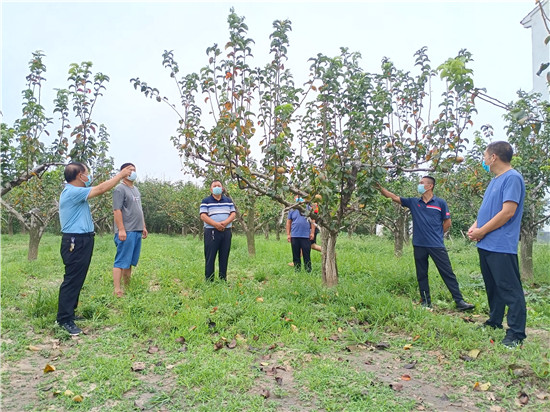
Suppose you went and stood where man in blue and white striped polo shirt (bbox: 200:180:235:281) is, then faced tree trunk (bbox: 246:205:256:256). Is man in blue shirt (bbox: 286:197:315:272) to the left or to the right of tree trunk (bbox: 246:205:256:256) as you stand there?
right

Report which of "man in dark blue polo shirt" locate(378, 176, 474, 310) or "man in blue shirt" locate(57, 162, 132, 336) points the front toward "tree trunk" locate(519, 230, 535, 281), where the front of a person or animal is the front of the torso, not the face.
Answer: the man in blue shirt

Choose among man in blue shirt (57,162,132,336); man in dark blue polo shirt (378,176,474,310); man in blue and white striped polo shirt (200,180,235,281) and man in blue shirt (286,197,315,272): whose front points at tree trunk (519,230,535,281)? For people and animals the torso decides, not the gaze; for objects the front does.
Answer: man in blue shirt (57,162,132,336)

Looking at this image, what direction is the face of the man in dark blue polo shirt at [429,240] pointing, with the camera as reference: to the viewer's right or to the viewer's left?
to the viewer's left

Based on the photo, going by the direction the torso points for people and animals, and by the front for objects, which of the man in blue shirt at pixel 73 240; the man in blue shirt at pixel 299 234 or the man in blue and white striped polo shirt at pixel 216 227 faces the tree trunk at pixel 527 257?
the man in blue shirt at pixel 73 240

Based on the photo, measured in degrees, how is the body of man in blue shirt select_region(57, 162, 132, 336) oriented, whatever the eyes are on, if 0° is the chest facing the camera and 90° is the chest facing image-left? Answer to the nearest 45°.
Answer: approximately 270°

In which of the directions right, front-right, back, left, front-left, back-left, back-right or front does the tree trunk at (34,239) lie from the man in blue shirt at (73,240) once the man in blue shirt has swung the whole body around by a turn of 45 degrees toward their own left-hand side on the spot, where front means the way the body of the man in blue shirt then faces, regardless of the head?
front-left

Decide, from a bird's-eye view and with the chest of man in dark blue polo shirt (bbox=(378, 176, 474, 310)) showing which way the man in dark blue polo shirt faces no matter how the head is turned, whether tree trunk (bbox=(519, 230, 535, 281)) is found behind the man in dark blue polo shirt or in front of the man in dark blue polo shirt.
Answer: behind
